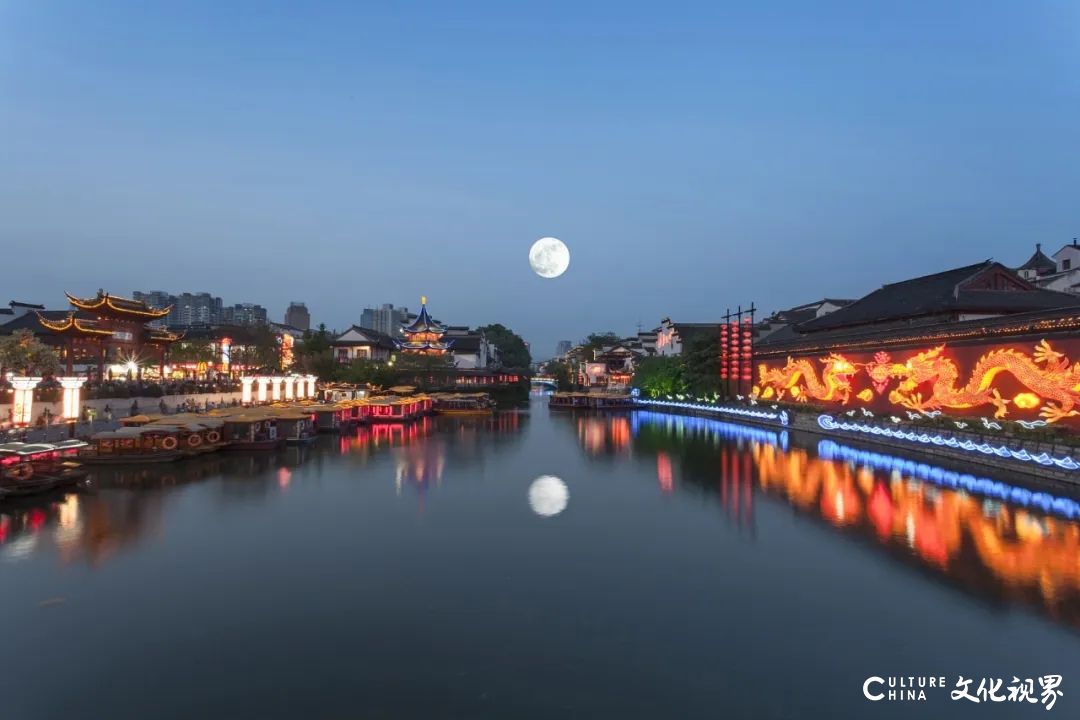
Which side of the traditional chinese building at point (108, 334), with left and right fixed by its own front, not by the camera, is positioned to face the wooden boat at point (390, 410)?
front

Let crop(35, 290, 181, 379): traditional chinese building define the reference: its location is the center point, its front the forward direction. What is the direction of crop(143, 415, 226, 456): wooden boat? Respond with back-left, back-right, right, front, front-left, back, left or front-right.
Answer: front-right

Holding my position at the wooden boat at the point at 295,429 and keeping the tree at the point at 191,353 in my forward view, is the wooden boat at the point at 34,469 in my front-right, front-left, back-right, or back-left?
back-left

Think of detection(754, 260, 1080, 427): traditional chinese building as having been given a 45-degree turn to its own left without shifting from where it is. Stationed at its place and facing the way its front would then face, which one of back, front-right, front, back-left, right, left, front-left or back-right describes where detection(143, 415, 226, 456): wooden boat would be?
front-right

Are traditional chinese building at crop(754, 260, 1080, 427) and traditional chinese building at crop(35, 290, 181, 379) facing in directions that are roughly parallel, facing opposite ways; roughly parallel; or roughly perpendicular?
roughly parallel, facing opposite ways

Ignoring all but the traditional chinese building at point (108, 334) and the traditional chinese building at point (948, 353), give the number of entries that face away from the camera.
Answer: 0

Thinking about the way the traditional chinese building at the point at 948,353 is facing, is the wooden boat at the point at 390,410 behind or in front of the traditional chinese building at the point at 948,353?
in front

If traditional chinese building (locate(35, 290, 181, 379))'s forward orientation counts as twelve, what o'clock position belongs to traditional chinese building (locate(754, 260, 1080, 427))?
traditional chinese building (locate(754, 260, 1080, 427)) is roughly at 12 o'clock from traditional chinese building (locate(35, 290, 181, 379)).

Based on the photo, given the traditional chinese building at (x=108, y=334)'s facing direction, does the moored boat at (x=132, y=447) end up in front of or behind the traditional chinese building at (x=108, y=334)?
in front

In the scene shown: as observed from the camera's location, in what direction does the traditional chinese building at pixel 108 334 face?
facing the viewer and to the right of the viewer

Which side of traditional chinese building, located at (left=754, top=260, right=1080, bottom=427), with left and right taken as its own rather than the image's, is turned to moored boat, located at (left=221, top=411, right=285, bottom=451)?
front

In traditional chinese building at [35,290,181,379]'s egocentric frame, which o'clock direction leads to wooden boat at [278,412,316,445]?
The wooden boat is roughly at 1 o'clock from the traditional chinese building.

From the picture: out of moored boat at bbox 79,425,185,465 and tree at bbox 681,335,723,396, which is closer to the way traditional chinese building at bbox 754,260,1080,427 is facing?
the moored boat

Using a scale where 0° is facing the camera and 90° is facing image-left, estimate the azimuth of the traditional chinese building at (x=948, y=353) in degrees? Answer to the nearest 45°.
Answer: approximately 45°

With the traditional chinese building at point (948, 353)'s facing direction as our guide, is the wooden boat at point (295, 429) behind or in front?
in front

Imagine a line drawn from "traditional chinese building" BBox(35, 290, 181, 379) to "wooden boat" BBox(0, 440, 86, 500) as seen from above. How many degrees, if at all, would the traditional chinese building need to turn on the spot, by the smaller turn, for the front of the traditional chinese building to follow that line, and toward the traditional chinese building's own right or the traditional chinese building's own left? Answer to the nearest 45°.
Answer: approximately 45° to the traditional chinese building's own right
